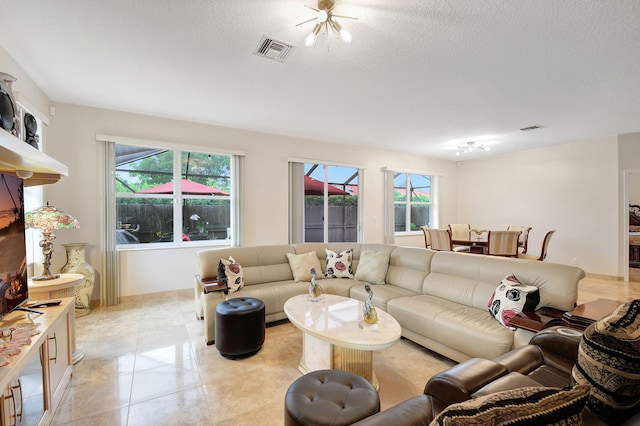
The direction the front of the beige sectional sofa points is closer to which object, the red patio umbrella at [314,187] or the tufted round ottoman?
the tufted round ottoman

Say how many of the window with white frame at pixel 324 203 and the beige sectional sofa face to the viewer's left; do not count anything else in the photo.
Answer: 0

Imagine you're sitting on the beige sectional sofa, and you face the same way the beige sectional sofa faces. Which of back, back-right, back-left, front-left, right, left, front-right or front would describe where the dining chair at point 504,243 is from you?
back-left

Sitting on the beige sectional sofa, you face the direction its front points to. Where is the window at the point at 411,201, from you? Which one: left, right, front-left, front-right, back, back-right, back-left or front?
back

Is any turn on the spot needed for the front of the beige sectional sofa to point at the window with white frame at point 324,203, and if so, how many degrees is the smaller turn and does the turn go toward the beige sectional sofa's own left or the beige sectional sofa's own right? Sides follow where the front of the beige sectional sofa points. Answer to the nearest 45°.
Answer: approximately 135° to the beige sectional sofa's own right

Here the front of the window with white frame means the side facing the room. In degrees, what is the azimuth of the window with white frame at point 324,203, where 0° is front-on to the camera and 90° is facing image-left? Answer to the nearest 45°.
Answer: approximately 315°

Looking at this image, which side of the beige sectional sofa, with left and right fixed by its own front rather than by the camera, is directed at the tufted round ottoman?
front

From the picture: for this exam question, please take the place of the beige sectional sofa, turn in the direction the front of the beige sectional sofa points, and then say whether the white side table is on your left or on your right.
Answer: on your right

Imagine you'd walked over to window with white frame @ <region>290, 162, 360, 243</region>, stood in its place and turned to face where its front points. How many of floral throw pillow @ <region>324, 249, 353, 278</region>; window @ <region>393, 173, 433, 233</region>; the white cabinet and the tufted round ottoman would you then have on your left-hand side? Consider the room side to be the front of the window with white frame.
1

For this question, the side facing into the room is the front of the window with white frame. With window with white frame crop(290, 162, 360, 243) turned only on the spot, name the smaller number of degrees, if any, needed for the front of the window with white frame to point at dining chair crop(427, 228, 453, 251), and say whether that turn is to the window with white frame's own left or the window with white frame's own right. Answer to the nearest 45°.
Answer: approximately 45° to the window with white frame's own left

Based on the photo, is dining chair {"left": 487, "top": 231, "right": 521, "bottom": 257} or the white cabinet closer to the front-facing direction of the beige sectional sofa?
the white cabinet

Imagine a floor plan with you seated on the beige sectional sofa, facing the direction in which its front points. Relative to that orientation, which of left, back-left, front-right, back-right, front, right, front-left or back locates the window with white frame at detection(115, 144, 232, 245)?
right

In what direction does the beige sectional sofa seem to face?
toward the camera

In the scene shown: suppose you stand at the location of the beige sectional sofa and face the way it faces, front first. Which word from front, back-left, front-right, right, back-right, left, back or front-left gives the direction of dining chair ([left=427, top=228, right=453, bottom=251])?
back

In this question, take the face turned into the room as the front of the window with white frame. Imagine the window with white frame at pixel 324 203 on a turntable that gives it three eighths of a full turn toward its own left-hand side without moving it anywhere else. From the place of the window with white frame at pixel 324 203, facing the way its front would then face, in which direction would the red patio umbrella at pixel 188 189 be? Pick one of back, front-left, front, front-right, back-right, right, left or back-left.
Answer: back-left

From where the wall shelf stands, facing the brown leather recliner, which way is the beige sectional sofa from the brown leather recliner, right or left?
left

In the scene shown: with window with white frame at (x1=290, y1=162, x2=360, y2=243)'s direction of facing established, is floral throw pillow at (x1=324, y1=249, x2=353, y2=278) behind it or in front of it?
in front
